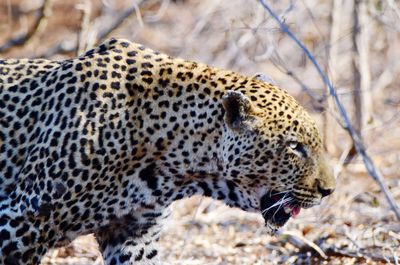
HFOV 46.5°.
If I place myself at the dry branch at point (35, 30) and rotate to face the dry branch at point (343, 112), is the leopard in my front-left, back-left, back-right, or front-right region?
front-right

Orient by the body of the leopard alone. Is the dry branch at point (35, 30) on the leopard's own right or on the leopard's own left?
on the leopard's own left

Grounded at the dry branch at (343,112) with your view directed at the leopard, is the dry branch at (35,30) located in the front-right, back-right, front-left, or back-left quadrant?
front-right

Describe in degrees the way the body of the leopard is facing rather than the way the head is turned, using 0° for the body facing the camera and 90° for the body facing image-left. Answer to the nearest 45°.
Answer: approximately 270°
